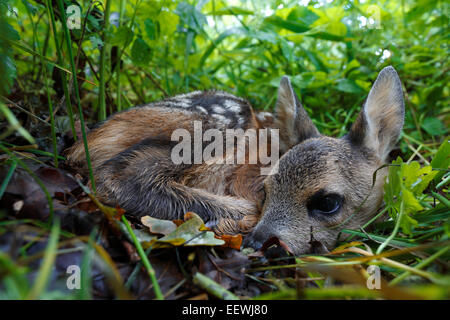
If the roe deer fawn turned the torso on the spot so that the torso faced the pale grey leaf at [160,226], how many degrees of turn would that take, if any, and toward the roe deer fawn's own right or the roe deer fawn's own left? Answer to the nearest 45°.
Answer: approximately 135° to the roe deer fawn's own right

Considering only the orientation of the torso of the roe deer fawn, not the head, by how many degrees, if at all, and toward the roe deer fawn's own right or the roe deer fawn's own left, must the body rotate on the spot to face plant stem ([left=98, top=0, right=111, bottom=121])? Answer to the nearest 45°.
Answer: approximately 180°

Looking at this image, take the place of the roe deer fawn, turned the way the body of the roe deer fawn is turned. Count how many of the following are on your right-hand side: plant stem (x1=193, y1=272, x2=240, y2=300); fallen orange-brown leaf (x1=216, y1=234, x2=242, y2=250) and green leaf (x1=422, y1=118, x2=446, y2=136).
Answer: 2

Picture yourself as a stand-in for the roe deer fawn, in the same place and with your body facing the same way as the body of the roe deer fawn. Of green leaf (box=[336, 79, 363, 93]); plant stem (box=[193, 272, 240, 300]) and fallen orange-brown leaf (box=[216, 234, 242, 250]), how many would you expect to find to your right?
2

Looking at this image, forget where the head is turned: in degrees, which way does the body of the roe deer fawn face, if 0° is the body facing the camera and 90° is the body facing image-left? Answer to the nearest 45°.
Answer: approximately 270°

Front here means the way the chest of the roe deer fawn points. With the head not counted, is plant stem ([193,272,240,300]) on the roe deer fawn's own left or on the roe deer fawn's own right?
on the roe deer fawn's own right

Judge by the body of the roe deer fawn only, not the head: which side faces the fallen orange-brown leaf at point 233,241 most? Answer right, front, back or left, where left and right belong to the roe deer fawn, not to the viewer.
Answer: right

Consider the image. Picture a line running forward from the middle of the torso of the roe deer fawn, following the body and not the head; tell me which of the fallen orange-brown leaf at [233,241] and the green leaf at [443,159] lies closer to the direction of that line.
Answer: the green leaf
